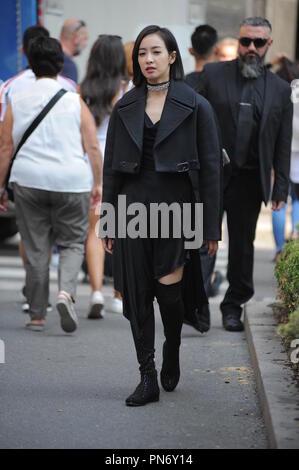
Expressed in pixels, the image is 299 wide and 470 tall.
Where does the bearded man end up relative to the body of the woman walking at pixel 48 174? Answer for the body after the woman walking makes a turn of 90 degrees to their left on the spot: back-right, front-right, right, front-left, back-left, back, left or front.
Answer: back

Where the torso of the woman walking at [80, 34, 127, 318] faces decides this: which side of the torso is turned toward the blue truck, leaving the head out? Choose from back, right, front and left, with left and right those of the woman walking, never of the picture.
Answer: front

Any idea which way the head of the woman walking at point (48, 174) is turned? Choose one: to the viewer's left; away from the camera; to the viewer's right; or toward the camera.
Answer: away from the camera

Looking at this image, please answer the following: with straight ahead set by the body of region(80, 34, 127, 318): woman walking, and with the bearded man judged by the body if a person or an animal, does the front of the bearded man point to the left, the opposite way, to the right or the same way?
the opposite way

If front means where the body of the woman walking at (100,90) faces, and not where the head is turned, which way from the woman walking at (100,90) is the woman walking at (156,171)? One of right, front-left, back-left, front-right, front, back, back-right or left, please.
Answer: back

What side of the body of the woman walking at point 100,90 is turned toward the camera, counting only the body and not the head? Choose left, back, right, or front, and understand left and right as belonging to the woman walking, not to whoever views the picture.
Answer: back

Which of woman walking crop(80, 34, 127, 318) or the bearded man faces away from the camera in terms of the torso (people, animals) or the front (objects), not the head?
the woman walking

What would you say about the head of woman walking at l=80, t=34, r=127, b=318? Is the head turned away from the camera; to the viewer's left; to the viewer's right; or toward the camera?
away from the camera

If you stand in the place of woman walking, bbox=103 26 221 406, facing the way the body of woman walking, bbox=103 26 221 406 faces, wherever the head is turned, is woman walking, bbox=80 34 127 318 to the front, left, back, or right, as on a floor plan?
back

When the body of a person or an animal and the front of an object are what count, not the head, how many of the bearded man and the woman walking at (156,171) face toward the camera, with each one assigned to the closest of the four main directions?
2

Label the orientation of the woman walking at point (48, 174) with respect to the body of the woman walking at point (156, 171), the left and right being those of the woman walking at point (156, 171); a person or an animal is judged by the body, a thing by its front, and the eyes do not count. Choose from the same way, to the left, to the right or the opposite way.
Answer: the opposite way

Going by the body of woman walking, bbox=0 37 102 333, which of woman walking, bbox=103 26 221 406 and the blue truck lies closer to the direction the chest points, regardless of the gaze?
the blue truck
